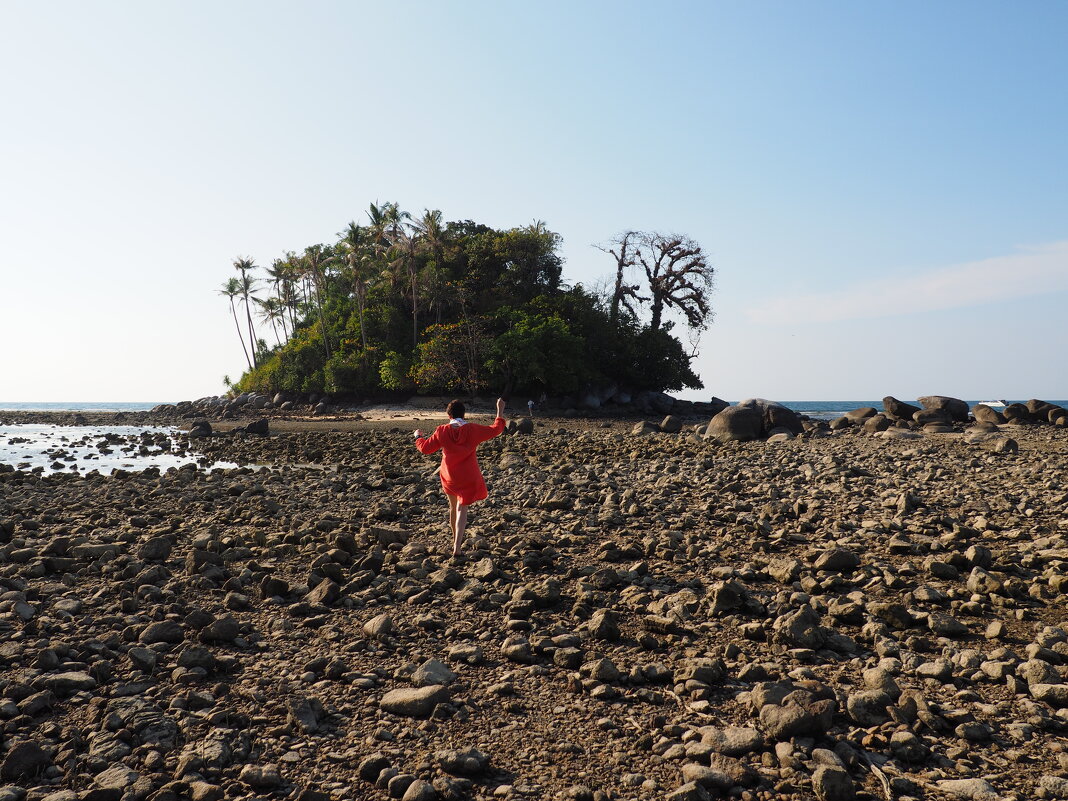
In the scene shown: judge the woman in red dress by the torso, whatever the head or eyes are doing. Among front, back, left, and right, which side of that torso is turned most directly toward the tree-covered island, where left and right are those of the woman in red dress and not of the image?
front

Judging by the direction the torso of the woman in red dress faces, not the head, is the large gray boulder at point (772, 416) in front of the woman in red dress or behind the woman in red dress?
in front

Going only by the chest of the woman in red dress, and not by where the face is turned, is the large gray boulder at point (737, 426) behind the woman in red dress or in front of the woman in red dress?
in front

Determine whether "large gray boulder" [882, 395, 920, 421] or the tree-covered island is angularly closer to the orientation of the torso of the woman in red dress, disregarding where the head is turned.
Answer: the tree-covered island

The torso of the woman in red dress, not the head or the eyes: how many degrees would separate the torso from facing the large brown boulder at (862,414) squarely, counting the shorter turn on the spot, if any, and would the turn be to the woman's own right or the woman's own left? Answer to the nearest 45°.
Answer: approximately 45° to the woman's own right

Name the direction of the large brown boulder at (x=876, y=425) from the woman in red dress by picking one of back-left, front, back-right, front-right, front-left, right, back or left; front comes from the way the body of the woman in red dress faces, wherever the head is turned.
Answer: front-right

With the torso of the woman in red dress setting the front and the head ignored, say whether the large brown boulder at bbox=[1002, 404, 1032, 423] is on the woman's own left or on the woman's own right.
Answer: on the woman's own right

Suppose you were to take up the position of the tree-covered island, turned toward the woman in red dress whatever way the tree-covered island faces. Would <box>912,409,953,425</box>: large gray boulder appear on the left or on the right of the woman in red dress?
left

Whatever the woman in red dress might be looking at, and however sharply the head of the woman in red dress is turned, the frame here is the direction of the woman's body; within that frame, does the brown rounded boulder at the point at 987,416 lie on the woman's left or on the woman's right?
on the woman's right

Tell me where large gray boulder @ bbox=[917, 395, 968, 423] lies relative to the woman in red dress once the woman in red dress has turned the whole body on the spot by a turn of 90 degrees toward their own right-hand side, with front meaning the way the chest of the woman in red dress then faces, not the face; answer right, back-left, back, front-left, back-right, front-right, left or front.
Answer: front-left

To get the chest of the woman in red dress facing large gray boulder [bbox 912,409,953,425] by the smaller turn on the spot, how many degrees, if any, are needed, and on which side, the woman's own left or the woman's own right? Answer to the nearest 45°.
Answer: approximately 45° to the woman's own right

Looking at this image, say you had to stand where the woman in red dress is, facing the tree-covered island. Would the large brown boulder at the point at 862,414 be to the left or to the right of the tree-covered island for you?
right

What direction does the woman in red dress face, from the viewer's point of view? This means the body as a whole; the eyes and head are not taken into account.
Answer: away from the camera

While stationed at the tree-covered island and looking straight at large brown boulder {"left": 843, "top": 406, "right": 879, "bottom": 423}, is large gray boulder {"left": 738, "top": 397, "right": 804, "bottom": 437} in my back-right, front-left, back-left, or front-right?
front-right

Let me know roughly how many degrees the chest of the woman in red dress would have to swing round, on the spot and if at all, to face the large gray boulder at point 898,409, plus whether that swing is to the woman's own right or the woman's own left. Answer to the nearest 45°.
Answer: approximately 45° to the woman's own right
